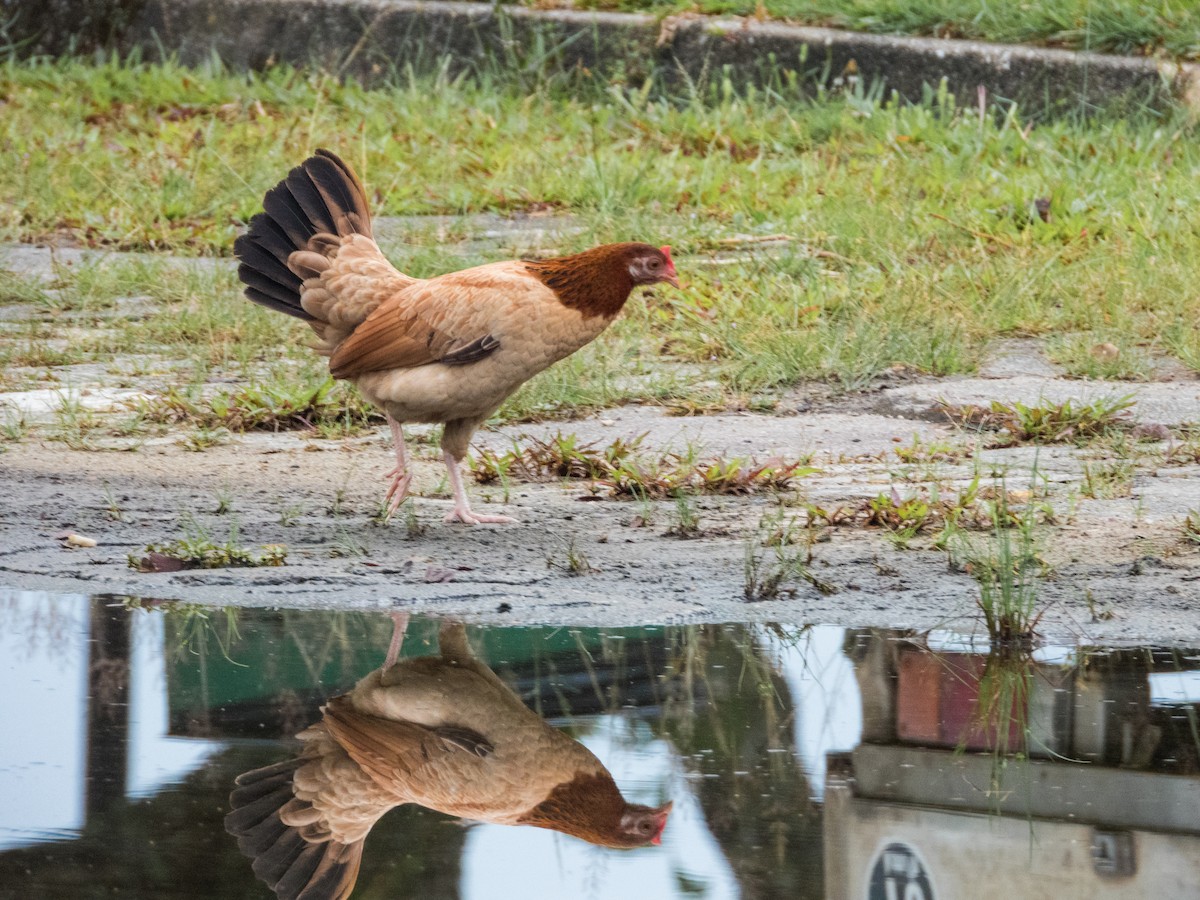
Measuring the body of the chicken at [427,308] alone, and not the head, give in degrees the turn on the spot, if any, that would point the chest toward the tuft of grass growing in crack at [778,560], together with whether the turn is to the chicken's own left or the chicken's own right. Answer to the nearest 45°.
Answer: approximately 45° to the chicken's own right

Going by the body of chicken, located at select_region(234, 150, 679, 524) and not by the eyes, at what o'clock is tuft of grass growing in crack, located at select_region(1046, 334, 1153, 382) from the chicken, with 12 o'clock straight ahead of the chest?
The tuft of grass growing in crack is roughly at 11 o'clock from the chicken.

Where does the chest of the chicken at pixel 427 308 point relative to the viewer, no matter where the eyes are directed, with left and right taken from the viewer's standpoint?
facing to the right of the viewer

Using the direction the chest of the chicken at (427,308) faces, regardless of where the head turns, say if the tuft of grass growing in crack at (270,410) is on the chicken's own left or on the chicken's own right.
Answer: on the chicken's own left

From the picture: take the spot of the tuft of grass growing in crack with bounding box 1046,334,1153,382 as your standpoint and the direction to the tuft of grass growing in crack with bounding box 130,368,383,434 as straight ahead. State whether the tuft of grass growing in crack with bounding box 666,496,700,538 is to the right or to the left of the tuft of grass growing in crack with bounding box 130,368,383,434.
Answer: left

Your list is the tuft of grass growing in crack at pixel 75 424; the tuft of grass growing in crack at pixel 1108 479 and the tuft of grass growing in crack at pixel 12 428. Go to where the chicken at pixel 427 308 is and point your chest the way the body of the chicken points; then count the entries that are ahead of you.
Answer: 1

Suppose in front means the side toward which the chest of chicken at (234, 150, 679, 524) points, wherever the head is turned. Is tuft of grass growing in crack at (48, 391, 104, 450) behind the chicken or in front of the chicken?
behind

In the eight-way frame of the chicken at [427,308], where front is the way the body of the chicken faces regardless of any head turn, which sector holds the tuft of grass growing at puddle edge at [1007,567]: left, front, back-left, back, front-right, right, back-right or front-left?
front-right

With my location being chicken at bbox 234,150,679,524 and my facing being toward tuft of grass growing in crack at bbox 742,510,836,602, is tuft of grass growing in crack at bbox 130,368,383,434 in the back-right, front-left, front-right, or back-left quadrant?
back-left

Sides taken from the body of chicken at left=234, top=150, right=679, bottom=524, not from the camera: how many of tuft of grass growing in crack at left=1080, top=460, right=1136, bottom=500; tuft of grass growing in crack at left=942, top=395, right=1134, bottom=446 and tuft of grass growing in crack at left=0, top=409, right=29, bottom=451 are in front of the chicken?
2

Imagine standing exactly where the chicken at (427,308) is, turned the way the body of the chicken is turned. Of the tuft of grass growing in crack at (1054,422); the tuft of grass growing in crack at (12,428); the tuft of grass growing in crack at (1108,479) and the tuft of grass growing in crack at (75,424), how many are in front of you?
2
